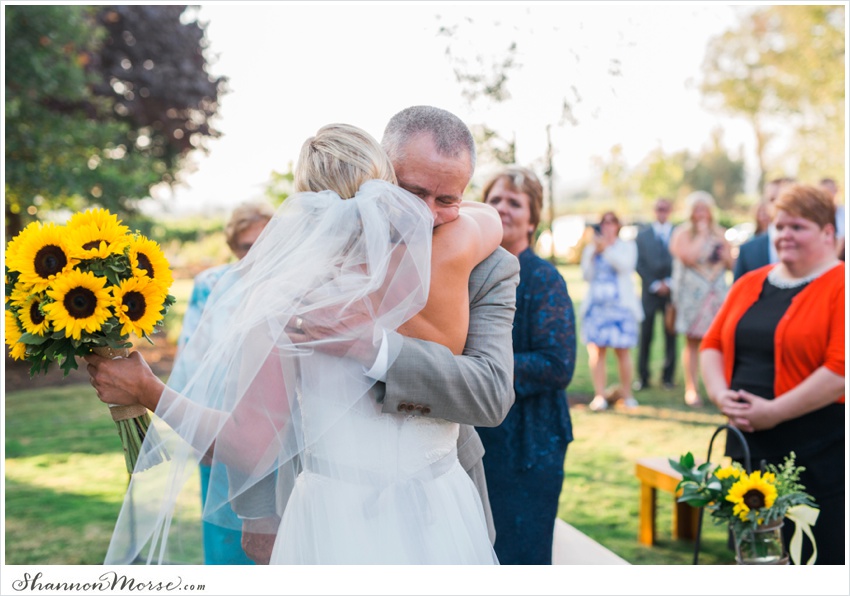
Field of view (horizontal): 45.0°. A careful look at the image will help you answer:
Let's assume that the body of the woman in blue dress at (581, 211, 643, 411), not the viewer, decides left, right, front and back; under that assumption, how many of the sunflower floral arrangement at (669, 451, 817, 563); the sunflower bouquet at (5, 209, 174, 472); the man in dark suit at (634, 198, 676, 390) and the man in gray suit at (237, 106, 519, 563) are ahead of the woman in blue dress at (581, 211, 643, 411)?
3

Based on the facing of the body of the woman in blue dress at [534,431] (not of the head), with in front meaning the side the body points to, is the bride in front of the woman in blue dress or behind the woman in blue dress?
in front

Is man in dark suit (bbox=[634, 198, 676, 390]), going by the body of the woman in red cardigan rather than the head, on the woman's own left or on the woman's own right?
on the woman's own right

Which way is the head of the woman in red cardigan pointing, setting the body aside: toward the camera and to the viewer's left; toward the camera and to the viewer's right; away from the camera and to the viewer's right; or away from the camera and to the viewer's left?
toward the camera and to the viewer's left

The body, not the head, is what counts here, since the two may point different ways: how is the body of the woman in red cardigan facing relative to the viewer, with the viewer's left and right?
facing the viewer and to the left of the viewer

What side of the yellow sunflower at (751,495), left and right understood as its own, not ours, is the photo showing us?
front

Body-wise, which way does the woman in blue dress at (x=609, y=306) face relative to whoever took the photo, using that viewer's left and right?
facing the viewer

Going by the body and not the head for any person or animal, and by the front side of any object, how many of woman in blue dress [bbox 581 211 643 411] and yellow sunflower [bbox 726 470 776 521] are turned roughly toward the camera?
2

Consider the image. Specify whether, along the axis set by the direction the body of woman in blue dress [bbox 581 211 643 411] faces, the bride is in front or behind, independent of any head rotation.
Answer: in front

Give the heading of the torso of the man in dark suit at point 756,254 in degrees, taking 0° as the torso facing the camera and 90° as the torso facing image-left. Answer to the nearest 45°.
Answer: approximately 45°
